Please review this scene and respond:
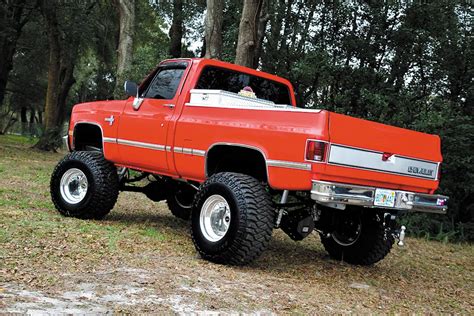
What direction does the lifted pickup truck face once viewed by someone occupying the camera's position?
facing away from the viewer and to the left of the viewer
